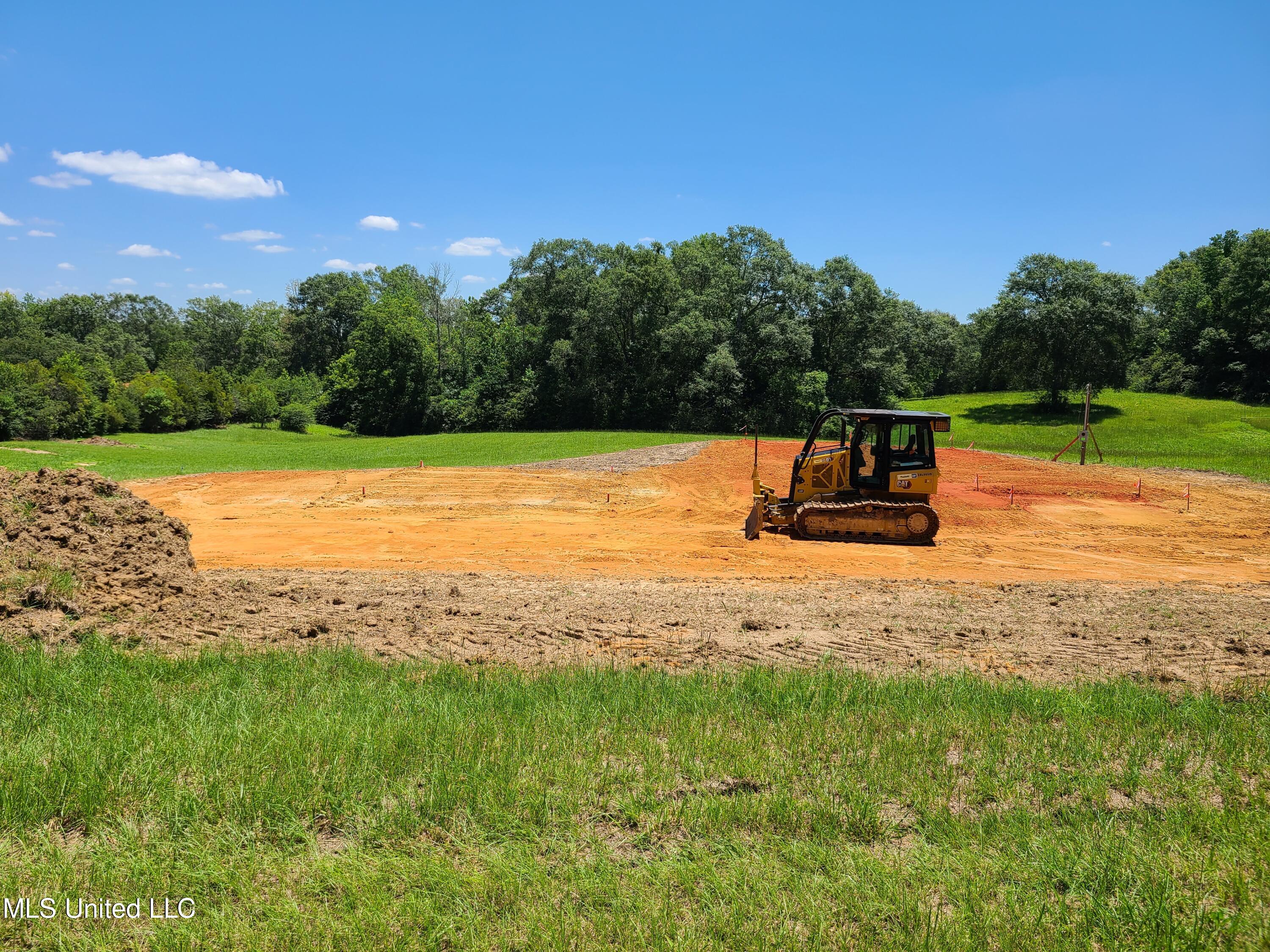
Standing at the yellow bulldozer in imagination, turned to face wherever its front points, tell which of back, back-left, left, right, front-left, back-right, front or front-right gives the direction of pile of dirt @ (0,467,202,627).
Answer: front-left

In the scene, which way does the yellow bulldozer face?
to the viewer's left

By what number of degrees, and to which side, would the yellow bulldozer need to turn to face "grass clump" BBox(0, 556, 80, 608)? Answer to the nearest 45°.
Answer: approximately 45° to its left
